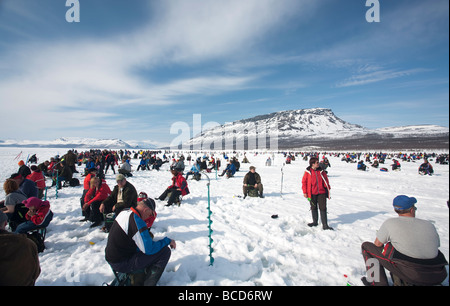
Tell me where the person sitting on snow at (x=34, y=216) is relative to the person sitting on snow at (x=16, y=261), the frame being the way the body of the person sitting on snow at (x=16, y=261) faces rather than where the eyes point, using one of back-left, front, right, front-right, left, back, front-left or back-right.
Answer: front

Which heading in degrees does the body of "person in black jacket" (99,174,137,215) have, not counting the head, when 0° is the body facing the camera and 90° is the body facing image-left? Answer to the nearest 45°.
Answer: approximately 45°

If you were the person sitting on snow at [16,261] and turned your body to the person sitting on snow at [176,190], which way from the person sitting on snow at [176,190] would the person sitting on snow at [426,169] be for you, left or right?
right

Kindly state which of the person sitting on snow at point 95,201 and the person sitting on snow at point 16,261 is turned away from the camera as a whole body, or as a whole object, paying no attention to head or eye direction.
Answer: the person sitting on snow at point 16,261

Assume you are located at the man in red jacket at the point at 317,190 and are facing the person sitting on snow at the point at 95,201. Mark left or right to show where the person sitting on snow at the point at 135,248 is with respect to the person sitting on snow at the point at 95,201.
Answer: left

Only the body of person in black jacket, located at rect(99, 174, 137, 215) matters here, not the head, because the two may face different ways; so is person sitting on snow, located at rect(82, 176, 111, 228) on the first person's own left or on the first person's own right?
on the first person's own right

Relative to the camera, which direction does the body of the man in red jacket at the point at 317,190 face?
toward the camera

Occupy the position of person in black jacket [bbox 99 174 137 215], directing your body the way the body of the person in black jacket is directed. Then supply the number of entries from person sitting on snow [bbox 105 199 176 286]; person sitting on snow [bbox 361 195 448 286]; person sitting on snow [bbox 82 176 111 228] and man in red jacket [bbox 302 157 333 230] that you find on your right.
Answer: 1

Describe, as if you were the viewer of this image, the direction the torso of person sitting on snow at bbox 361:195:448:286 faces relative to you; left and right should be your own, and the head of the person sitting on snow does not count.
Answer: facing away from the viewer and to the left of the viewer
